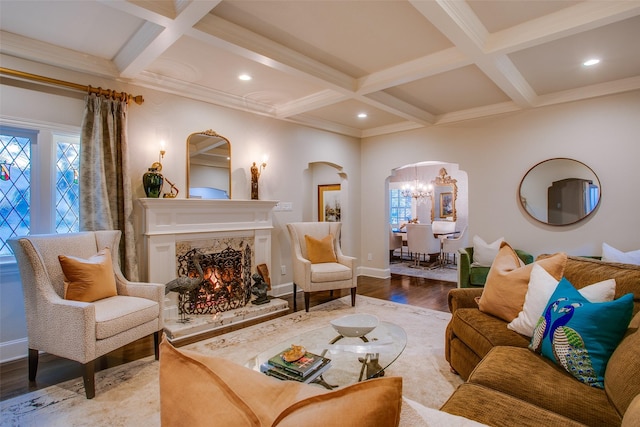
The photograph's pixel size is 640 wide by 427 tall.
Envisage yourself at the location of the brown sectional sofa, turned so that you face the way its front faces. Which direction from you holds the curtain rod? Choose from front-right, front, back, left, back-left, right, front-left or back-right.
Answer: front

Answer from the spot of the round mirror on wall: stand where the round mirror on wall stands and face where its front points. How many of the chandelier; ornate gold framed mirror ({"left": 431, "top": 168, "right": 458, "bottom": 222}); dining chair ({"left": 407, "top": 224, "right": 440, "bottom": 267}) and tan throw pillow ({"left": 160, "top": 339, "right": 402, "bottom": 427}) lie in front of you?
1

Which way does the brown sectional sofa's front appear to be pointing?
to the viewer's left

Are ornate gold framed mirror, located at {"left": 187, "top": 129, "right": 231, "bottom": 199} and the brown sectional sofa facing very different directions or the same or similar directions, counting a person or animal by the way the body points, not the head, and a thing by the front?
very different directions

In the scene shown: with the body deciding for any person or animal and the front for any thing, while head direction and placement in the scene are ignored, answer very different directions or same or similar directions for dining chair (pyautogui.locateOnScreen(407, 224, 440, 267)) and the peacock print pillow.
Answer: very different directions

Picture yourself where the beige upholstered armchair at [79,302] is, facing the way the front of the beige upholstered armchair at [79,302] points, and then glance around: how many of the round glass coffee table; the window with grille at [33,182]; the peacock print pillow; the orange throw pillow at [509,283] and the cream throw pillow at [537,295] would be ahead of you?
4

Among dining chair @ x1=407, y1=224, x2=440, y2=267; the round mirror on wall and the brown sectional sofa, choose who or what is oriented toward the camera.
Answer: the round mirror on wall

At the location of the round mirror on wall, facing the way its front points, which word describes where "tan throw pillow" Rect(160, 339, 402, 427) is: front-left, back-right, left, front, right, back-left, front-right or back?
front

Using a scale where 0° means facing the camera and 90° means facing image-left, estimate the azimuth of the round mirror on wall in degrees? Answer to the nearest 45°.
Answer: approximately 0°

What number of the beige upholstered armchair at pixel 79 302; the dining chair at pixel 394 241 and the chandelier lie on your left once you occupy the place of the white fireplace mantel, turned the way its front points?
2

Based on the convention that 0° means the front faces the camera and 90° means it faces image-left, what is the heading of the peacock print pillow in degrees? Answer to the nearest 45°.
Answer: approximately 45°
